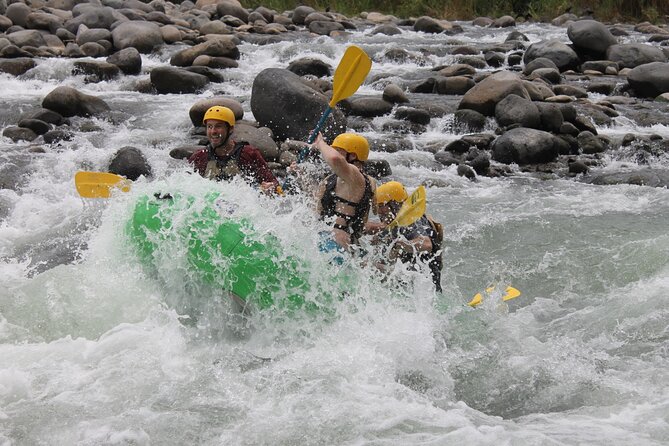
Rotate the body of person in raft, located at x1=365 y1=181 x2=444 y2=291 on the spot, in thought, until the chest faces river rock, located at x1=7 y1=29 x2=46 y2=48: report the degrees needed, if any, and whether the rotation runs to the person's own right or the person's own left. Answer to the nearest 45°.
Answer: approximately 90° to the person's own right

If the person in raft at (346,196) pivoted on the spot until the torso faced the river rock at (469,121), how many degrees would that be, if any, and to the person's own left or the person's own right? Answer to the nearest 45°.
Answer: approximately 90° to the person's own right

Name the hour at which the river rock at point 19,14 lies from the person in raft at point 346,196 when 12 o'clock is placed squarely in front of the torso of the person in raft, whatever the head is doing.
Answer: The river rock is roughly at 2 o'clock from the person in raft.

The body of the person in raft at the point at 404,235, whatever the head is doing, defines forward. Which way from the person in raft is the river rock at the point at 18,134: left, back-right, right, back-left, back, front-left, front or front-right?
right

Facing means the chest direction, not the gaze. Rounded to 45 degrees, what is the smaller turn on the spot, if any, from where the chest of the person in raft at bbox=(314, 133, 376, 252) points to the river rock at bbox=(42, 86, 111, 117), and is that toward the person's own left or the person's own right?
approximately 45° to the person's own right

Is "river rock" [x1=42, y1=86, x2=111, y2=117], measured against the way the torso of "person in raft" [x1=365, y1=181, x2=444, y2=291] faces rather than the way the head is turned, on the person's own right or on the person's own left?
on the person's own right

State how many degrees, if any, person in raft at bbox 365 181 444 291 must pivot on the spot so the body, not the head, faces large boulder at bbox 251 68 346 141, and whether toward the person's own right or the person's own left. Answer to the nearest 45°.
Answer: approximately 135° to the person's own right

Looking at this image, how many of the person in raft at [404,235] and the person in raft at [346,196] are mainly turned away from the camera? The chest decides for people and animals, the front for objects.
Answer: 0

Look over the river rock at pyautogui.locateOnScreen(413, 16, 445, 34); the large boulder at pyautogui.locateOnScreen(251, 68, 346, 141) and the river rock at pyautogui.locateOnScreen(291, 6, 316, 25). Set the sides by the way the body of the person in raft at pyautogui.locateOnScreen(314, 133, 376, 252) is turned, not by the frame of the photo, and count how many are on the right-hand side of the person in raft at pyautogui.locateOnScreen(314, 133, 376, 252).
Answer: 3

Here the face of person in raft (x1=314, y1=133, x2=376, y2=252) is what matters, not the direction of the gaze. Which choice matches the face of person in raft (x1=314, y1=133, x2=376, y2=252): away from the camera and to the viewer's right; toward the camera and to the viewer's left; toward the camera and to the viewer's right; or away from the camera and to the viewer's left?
toward the camera and to the viewer's left

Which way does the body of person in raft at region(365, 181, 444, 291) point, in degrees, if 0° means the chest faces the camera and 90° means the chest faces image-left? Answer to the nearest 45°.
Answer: approximately 45°

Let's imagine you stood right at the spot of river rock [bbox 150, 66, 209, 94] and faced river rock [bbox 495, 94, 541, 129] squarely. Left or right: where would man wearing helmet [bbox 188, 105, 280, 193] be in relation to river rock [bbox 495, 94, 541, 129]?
right

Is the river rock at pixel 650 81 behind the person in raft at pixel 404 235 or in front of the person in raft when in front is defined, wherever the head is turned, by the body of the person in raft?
behind

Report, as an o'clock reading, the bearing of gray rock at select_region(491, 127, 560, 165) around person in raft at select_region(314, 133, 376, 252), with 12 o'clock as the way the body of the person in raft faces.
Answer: The gray rock is roughly at 4 o'clock from the person in raft.

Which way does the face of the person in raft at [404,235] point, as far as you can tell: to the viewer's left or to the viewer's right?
to the viewer's left

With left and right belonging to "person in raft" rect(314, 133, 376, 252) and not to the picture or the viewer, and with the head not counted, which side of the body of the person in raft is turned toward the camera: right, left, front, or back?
left

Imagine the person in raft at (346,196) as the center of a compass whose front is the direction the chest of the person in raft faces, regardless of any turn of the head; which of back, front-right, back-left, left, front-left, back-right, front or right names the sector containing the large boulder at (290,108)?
right
